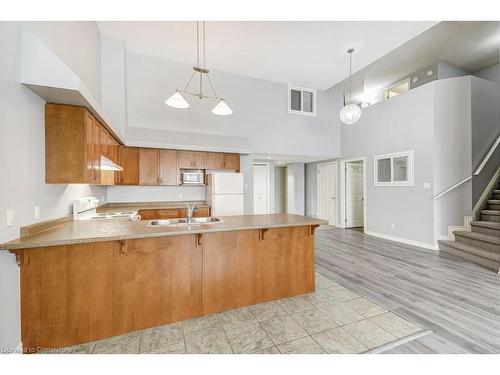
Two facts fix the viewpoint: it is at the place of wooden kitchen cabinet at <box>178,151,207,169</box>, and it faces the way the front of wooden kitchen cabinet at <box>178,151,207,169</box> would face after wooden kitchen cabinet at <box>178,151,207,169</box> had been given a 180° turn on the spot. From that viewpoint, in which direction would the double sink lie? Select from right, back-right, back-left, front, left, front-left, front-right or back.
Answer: back

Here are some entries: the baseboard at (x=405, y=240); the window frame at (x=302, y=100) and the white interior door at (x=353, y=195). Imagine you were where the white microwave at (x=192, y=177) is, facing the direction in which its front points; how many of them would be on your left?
3

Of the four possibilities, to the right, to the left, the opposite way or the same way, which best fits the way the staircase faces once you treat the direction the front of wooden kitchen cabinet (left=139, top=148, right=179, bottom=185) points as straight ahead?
to the right

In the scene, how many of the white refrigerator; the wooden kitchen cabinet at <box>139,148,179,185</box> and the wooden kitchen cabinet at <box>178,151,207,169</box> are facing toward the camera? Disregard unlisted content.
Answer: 3

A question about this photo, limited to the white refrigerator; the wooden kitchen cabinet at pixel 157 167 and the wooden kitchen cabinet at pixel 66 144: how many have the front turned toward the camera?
2

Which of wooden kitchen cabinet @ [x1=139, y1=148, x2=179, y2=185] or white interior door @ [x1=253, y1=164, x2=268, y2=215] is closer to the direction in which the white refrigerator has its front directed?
the wooden kitchen cabinet

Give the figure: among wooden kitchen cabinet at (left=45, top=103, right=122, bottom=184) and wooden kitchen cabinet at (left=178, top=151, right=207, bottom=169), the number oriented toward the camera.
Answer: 1

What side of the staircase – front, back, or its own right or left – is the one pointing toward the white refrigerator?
front

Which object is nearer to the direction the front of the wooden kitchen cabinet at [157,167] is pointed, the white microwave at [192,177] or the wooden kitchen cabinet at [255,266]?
the wooden kitchen cabinet

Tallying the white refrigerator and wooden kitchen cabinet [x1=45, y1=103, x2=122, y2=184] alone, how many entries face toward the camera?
1
